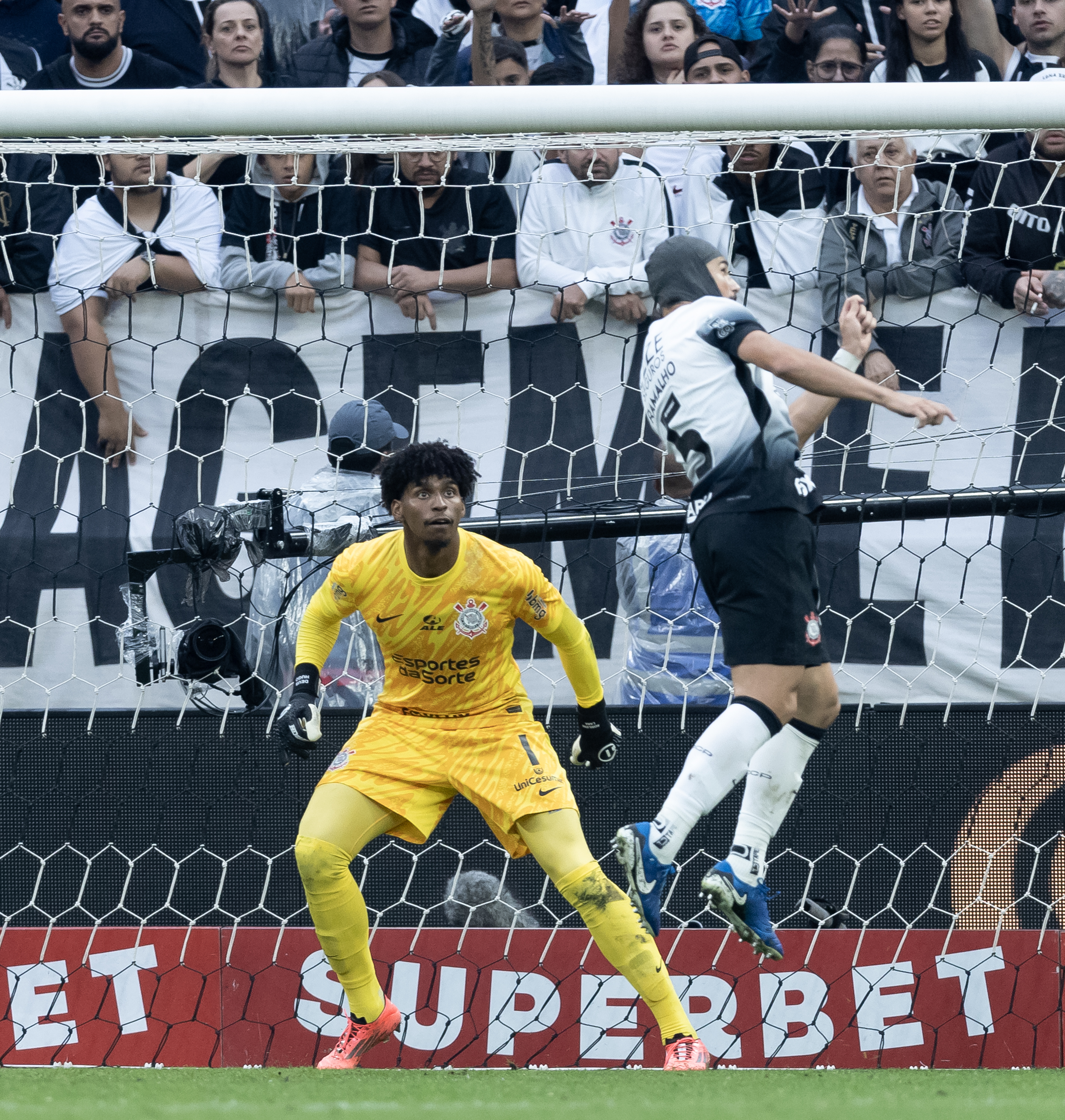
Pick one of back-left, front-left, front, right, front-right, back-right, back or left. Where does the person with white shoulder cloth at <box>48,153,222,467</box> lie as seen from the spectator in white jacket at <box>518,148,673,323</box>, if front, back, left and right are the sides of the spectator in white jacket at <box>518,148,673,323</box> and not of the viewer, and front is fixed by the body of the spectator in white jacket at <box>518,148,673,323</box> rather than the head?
right

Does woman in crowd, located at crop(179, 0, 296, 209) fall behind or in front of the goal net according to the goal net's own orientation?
behind

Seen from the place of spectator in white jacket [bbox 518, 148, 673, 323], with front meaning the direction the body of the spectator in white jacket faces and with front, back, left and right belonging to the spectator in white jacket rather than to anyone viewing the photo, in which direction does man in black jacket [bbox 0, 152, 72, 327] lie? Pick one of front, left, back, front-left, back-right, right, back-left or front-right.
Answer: right

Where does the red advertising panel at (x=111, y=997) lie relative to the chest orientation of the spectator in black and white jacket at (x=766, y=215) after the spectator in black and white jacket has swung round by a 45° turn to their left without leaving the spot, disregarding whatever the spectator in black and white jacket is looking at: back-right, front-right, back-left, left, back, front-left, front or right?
right

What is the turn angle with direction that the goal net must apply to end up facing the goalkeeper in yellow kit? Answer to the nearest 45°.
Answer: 0° — it already faces them

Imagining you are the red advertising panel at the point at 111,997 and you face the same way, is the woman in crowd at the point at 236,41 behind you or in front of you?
behind

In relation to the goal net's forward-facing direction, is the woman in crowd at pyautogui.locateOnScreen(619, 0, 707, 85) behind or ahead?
behind
